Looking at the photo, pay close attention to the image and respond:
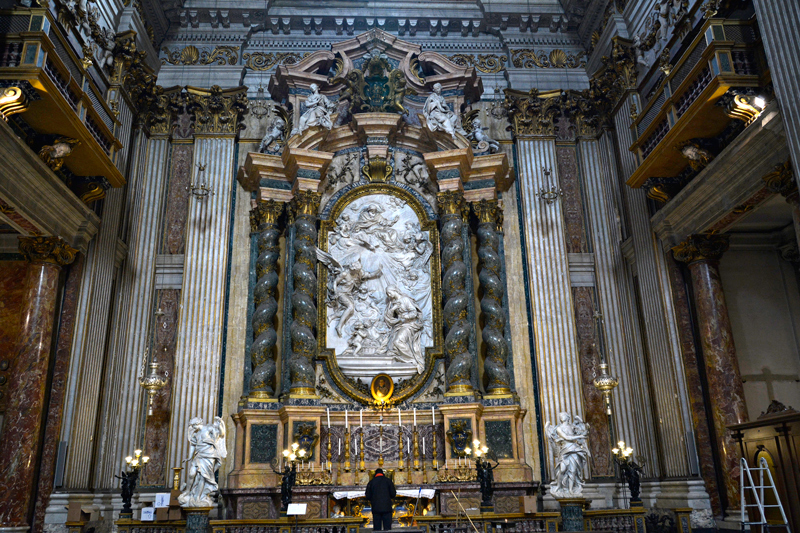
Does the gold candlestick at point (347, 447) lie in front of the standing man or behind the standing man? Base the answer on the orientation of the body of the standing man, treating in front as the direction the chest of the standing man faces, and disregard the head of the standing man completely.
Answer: in front

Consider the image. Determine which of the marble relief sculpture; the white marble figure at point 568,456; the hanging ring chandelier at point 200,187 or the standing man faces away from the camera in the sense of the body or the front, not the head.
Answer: the standing man

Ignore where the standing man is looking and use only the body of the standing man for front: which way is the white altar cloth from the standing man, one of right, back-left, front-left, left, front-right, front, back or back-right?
front

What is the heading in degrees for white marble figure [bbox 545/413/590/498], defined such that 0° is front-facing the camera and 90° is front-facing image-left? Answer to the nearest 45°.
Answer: approximately 0°

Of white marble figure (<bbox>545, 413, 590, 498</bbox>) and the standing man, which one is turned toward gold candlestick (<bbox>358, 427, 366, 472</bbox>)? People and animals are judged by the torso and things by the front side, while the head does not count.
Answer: the standing man

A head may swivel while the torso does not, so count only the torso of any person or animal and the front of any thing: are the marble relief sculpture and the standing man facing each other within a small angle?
yes

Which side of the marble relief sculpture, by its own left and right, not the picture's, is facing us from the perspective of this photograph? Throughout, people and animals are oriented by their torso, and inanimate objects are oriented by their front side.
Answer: front

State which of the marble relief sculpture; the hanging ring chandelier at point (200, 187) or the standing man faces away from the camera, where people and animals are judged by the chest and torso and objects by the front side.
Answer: the standing man

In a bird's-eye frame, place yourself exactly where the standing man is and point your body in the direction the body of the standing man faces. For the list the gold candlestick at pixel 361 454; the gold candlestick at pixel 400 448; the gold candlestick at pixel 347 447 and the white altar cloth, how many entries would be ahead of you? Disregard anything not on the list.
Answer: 4

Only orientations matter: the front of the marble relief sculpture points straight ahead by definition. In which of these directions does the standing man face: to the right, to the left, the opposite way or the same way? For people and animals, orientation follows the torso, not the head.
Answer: the opposite way

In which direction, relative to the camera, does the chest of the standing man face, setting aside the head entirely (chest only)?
away from the camera

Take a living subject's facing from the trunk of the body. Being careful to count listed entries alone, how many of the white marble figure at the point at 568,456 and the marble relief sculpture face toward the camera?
2

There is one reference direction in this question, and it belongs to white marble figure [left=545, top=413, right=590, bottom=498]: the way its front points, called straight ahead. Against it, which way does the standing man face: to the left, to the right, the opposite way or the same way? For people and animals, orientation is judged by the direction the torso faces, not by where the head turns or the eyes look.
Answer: the opposite way
